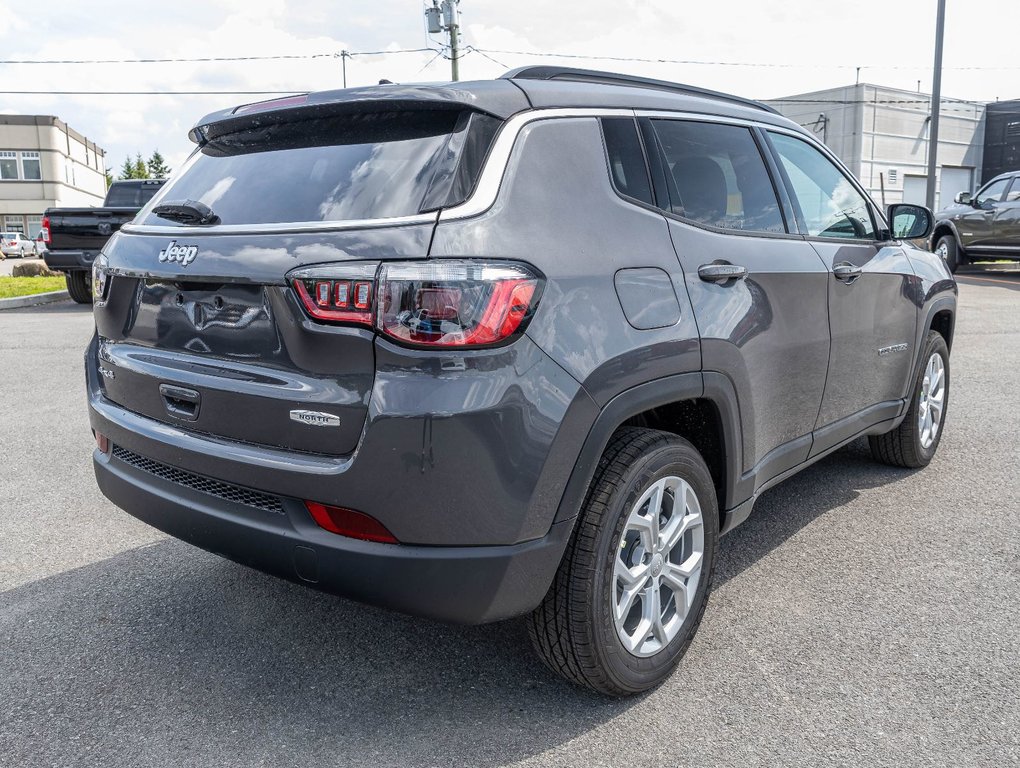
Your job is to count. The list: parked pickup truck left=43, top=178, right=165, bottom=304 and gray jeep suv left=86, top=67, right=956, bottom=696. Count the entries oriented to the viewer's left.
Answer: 0

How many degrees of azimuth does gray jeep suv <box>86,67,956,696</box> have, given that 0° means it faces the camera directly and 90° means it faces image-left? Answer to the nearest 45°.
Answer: approximately 225°

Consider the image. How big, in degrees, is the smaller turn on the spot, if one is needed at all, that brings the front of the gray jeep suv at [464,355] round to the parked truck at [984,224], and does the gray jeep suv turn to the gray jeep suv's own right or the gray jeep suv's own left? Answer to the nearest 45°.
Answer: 0° — it already faces it

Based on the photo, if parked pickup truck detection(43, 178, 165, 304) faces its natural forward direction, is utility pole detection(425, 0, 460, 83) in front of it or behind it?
in front

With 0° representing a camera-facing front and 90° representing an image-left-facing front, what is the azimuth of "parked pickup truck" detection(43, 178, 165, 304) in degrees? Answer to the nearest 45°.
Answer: approximately 225°

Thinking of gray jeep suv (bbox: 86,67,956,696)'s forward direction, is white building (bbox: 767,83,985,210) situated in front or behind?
in front

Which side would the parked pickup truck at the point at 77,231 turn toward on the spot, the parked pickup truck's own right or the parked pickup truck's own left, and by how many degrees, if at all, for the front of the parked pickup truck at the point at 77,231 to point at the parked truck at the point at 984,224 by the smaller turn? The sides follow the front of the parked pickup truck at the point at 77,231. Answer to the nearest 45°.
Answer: approximately 45° to the parked pickup truck's own right

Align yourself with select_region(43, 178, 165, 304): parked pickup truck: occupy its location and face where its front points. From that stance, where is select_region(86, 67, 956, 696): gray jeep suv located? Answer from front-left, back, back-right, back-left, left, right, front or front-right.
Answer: back-right

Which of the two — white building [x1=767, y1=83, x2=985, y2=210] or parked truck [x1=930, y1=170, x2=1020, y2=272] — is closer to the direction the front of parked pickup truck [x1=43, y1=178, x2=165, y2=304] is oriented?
the white building

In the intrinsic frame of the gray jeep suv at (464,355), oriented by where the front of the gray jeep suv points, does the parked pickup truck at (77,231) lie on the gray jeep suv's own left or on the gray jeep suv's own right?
on the gray jeep suv's own left
